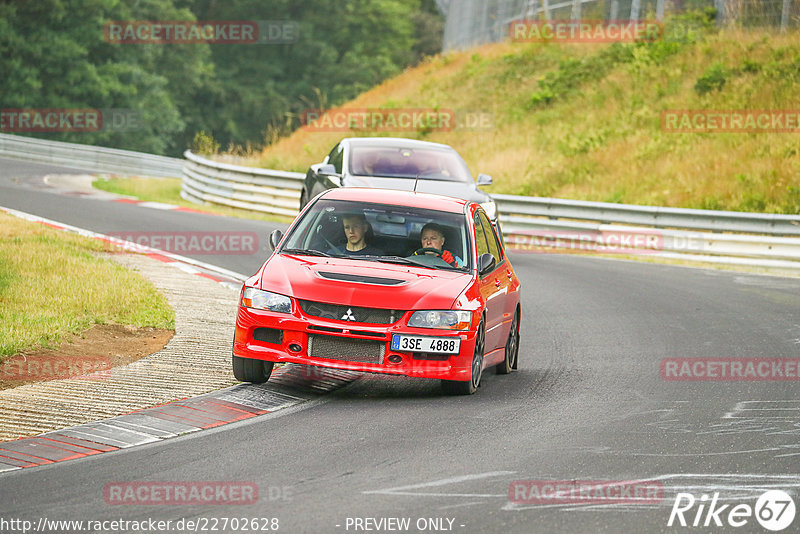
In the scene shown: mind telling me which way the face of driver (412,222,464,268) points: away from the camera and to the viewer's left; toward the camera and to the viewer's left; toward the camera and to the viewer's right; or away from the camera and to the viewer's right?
toward the camera and to the viewer's left

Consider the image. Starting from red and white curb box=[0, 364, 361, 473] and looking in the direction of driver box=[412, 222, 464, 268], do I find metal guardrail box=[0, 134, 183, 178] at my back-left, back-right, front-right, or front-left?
front-left

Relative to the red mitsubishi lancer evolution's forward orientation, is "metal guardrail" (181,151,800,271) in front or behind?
behind

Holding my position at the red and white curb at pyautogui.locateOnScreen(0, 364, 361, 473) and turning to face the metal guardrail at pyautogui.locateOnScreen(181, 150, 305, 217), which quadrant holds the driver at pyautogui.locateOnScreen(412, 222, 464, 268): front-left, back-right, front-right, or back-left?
front-right

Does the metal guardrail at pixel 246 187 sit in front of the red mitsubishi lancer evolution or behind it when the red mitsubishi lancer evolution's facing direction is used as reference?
behind

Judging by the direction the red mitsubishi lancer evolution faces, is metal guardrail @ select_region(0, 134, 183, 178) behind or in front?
behind

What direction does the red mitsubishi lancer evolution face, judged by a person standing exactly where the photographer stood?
facing the viewer

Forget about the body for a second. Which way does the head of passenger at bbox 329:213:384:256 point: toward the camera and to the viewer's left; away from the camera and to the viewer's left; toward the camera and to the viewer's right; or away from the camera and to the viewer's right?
toward the camera and to the viewer's left
